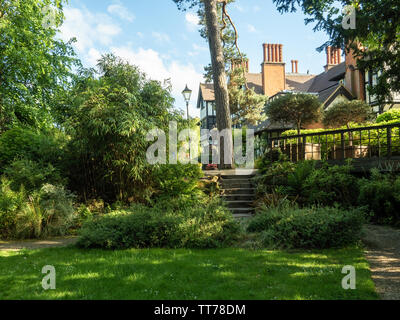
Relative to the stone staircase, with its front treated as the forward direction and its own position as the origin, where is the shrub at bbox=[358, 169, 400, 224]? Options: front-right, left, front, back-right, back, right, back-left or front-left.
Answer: front-left

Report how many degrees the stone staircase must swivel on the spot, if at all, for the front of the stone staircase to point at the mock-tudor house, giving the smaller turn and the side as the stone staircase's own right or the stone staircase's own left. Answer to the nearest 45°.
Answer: approximately 180°

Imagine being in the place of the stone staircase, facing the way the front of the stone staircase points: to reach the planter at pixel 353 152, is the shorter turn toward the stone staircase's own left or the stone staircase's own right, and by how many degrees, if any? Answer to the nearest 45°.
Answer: approximately 90° to the stone staircase's own left

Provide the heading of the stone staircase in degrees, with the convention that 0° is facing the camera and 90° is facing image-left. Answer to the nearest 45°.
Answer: approximately 0°

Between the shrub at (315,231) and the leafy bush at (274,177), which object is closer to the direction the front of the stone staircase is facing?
the shrub

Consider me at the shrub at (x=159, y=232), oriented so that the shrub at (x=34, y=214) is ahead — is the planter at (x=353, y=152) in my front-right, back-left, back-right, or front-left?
back-right

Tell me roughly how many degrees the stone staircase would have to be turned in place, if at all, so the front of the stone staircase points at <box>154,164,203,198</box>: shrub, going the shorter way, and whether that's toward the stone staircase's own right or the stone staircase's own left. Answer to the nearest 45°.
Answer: approximately 45° to the stone staircase's own right

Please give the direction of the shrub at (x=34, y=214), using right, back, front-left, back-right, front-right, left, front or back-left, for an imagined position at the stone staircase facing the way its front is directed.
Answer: front-right

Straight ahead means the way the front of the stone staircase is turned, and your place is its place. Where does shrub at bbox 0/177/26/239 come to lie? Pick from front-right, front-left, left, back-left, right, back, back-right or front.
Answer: front-right

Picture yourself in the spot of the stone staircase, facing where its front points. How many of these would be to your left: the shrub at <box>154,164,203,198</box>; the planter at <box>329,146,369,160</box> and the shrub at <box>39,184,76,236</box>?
1

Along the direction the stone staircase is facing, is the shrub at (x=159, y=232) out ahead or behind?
ahead

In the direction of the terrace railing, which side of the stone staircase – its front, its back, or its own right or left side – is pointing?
left
